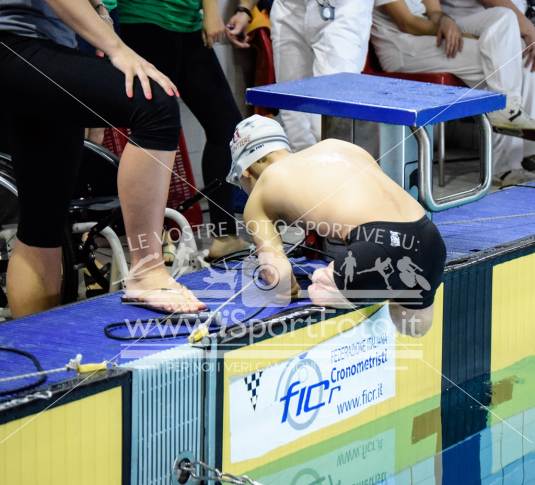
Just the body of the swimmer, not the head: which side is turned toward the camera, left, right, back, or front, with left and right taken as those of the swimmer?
left

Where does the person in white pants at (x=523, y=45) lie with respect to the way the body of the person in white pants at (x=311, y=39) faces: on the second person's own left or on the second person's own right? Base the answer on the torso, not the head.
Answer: on the second person's own left

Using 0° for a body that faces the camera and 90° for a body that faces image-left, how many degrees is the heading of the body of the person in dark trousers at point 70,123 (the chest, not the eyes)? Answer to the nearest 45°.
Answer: approximately 270°

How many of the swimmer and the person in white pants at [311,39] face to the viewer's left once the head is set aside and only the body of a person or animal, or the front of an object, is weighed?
1

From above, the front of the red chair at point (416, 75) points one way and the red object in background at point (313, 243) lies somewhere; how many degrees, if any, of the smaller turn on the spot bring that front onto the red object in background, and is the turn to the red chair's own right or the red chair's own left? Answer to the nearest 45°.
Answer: approximately 90° to the red chair's own right

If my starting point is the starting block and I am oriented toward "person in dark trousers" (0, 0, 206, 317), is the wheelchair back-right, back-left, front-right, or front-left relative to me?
front-right

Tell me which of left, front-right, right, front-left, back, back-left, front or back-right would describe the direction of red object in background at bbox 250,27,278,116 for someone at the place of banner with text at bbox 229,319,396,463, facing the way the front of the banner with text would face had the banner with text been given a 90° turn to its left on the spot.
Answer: front-left
